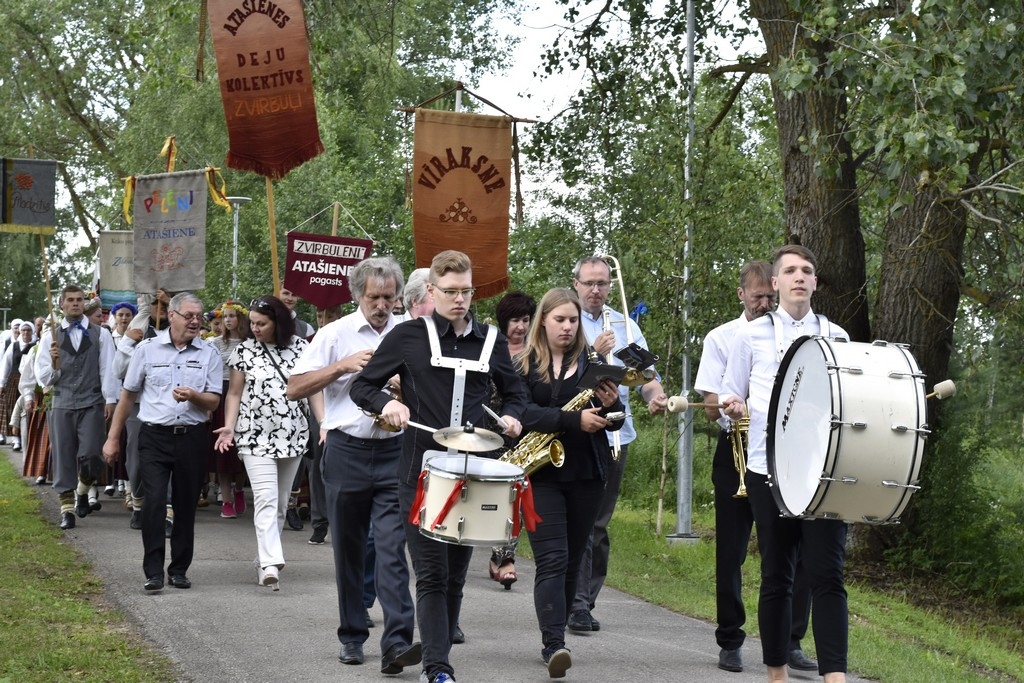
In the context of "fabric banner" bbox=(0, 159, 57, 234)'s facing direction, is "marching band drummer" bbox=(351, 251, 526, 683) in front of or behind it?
in front

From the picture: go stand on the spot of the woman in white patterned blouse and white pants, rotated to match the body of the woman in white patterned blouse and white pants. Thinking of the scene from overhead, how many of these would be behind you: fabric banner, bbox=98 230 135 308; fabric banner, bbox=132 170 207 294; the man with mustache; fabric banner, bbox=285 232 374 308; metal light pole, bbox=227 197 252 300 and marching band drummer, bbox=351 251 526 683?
4

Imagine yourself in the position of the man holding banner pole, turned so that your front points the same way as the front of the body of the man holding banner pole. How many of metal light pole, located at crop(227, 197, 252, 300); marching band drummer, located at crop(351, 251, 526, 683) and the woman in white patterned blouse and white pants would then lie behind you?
1

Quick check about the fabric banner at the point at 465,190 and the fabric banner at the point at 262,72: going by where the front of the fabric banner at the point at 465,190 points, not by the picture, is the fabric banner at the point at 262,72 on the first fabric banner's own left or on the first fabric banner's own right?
on the first fabric banner's own right

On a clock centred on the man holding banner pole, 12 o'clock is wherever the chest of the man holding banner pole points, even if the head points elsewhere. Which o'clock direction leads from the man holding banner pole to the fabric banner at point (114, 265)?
The fabric banner is roughly at 6 o'clock from the man holding banner pole.

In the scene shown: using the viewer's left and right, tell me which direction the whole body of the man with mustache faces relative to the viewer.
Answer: facing the viewer and to the right of the viewer

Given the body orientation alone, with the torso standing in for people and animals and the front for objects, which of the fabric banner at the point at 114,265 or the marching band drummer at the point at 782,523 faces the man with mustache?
the fabric banner

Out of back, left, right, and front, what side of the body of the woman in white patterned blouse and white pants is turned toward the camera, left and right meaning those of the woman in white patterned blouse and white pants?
front

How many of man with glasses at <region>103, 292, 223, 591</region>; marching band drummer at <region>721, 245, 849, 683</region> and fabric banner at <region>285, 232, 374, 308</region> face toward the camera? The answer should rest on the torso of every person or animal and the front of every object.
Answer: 3

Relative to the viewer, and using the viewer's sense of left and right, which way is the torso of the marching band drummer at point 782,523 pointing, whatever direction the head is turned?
facing the viewer

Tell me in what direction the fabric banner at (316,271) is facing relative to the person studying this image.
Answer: facing the viewer

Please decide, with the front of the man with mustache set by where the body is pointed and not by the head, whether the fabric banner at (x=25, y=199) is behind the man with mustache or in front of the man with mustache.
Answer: behind

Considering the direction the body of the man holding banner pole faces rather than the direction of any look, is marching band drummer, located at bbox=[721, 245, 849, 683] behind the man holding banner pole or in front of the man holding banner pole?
in front
